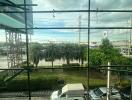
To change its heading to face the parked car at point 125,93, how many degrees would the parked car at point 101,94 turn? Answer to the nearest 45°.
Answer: approximately 135° to its left

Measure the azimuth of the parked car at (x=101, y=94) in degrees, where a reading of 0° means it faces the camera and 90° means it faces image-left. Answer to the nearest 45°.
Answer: approximately 45°

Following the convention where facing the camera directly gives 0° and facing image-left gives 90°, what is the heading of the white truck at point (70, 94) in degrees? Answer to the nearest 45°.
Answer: approximately 90°

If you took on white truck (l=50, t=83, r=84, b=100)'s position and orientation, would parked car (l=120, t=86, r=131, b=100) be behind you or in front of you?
behind
